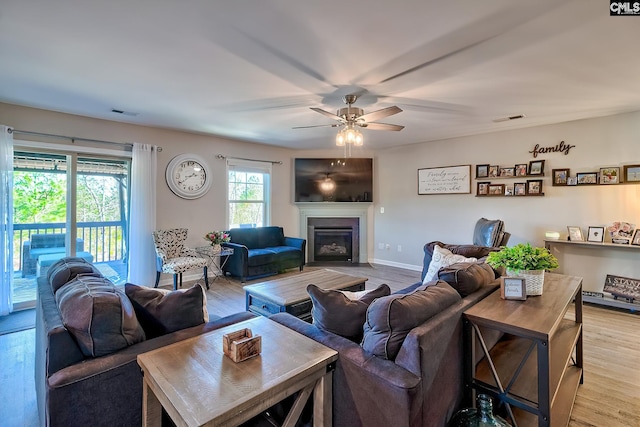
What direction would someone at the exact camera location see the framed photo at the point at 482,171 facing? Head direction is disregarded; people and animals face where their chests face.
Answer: facing the viewer

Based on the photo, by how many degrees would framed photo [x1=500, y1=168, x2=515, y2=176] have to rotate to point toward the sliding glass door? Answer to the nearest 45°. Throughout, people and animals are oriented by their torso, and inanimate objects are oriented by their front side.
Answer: approximately 45° to its right

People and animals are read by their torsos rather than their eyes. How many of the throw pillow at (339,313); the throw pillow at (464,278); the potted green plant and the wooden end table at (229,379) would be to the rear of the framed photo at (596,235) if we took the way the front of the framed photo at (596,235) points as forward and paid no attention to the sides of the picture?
0

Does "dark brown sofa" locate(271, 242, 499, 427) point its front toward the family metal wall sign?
no

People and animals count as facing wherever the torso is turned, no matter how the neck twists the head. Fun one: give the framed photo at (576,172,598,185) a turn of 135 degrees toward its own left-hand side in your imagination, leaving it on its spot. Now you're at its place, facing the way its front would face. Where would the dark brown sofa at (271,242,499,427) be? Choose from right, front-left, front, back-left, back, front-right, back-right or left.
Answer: back-right

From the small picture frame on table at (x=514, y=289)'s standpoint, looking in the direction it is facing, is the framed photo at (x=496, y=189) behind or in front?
behind

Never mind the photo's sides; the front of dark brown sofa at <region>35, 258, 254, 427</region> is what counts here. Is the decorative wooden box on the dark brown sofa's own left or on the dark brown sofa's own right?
on the dark brown sofa's own right

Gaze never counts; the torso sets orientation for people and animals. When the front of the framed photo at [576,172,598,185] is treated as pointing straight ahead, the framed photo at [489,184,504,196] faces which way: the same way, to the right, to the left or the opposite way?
the same way

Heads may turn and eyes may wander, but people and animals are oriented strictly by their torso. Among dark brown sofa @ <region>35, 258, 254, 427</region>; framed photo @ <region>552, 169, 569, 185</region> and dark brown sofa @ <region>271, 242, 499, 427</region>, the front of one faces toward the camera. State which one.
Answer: the framed photo

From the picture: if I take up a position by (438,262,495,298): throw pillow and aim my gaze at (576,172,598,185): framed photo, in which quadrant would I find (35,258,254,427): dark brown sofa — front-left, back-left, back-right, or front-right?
back-left

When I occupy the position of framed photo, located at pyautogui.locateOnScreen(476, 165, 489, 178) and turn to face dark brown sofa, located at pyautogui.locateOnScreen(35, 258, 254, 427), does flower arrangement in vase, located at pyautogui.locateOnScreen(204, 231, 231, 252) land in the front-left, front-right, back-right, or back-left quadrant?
front-right

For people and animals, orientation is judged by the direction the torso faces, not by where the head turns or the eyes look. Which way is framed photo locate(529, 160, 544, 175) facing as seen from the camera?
toward the camera

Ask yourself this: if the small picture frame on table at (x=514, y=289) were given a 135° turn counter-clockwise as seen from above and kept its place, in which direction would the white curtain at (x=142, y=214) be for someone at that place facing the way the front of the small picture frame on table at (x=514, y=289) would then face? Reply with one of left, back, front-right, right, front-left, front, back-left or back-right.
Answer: back-left

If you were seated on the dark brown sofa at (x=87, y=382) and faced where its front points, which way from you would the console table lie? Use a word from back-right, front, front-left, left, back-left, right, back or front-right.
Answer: front-right

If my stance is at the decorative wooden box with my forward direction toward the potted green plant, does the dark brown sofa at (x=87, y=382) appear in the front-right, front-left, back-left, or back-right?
back-left

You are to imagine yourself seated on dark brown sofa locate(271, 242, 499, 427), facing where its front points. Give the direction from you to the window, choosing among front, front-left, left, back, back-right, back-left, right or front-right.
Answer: front

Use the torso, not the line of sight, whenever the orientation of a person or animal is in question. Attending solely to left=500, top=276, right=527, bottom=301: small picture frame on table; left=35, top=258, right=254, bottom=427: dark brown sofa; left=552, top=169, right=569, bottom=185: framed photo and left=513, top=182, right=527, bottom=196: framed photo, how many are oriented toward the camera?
3

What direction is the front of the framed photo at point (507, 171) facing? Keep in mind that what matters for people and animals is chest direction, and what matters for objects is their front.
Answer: toward the camera

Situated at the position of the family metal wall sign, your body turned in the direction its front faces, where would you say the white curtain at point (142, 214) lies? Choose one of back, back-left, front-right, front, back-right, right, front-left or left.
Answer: front-right
